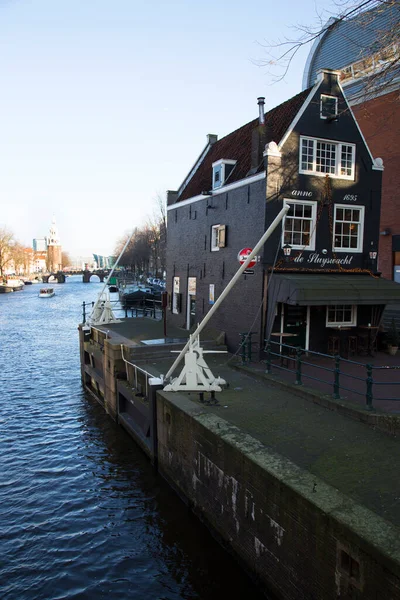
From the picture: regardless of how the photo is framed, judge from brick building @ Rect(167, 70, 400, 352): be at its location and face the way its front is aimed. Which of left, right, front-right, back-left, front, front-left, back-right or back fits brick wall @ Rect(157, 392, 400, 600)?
front-right

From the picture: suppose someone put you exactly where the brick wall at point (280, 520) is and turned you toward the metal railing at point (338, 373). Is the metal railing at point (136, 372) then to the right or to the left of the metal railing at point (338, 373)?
left

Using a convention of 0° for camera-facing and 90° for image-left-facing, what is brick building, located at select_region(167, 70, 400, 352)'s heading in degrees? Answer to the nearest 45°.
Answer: approximately 315°

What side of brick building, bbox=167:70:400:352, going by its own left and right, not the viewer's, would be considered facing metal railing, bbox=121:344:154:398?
right

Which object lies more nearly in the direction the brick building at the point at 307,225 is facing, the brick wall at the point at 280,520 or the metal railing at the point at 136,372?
the brick wall
